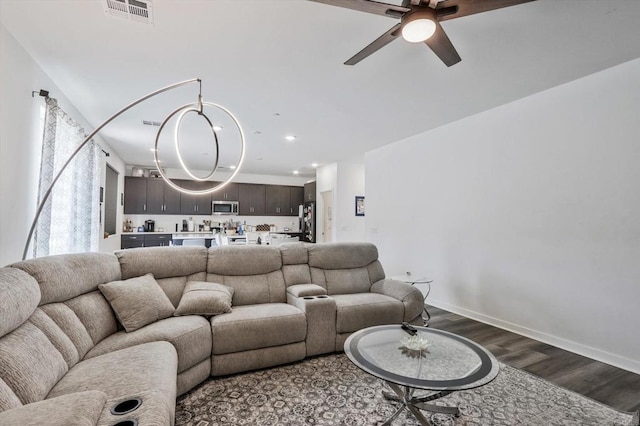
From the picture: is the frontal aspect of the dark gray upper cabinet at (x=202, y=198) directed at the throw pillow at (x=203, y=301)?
yes

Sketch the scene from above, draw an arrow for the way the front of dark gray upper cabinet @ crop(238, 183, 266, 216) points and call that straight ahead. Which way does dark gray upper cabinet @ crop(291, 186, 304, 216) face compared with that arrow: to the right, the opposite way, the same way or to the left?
the same way

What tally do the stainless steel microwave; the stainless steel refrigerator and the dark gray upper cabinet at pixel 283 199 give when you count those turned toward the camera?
2

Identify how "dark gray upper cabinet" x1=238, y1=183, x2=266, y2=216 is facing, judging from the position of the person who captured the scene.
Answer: facing the viewer

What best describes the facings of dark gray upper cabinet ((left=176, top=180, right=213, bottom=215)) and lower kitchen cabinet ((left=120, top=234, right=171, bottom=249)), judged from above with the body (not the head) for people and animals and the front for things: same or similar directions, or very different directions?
same or similar directions

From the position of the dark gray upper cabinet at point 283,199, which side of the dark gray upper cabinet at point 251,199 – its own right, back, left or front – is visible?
left

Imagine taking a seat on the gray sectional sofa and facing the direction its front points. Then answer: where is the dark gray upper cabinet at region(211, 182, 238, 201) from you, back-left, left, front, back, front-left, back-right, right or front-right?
back-left

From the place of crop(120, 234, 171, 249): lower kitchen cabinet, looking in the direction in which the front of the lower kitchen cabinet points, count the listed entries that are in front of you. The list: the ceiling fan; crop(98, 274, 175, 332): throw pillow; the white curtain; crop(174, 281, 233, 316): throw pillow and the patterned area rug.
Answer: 5

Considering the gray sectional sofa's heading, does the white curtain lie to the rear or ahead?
to the rear

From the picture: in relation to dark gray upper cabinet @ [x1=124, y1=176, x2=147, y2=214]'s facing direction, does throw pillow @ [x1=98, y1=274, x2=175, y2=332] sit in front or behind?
in front

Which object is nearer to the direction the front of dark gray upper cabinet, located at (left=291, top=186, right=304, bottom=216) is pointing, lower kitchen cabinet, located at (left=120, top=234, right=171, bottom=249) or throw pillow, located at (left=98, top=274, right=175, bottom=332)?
the throw pillow

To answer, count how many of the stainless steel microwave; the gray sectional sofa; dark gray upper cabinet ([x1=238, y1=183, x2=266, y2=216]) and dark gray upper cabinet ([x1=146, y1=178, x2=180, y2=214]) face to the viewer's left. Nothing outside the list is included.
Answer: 0

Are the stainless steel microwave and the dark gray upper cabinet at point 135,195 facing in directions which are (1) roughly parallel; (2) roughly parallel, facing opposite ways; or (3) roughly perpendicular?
roughly parallel

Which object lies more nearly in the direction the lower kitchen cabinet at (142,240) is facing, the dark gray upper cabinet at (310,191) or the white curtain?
the white curtain

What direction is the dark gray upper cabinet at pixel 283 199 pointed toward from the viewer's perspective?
toward the camera

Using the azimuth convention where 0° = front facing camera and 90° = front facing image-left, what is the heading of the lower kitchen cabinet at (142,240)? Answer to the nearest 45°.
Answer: approximately 0°

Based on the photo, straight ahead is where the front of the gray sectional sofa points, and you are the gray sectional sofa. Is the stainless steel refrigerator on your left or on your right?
on your left

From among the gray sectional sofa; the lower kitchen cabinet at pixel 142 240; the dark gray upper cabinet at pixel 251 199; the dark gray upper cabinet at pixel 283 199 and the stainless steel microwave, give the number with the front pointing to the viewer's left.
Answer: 0

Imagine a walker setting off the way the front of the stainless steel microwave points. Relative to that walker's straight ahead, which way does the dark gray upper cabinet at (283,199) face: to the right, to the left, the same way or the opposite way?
the same way

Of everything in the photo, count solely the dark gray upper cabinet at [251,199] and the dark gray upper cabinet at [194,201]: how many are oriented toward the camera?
2

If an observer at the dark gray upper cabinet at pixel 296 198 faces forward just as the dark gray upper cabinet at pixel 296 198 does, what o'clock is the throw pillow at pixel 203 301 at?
The throw pillow is roughly at 12 o'clock from the dark gray upper cabinet.
